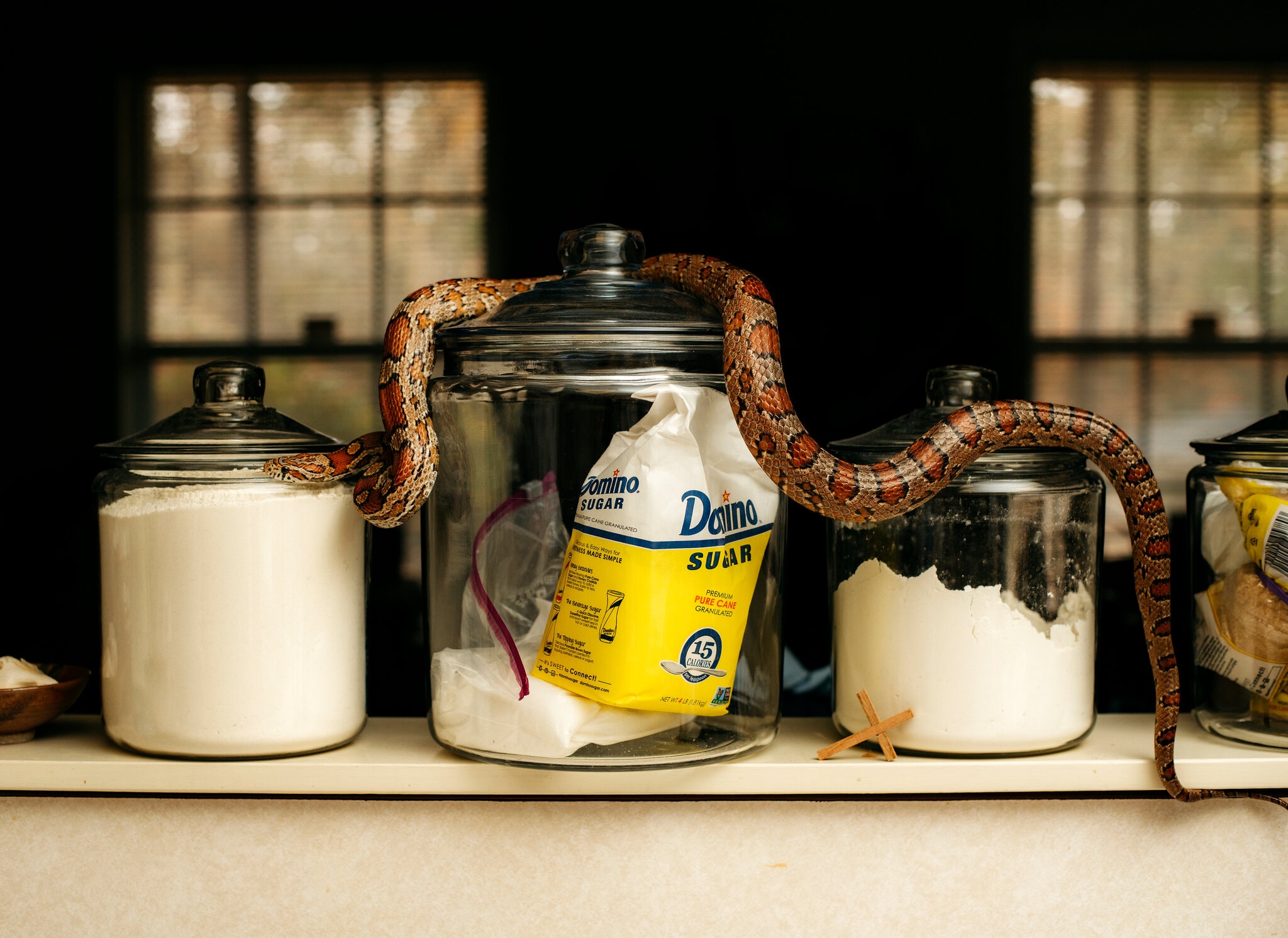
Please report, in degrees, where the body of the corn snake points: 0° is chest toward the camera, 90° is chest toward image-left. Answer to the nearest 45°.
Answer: approximately 90°
